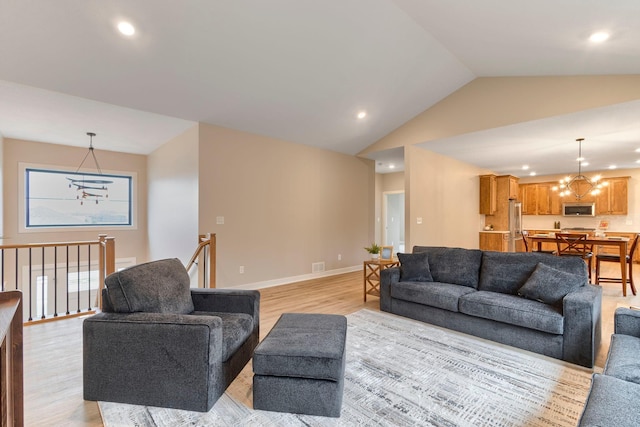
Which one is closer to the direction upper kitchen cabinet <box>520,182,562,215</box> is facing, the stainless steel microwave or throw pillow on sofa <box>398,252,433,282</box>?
the throw pillow on sofa

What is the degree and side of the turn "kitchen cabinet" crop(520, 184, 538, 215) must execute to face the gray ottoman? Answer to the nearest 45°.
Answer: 0° — it already faces it

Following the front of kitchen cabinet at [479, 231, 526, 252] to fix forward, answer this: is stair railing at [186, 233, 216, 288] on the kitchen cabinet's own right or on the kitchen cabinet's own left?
on the kitchen cabinet's own right

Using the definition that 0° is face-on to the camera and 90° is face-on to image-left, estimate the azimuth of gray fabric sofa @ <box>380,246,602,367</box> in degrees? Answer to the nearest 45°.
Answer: approximately 45°

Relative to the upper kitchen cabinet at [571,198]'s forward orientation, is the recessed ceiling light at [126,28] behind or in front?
in front

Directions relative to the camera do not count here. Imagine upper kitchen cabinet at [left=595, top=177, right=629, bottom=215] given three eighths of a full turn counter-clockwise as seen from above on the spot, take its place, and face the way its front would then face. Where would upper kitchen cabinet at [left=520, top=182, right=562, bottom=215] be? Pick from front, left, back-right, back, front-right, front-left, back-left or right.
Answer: back-left

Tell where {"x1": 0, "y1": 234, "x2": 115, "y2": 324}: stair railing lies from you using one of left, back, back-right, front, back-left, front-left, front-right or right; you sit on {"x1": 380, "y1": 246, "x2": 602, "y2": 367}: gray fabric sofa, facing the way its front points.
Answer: front-right

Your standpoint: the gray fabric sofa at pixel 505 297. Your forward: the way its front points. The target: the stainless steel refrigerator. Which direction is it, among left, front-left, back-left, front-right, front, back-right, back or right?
back-right

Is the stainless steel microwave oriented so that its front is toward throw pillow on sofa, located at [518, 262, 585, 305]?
yes

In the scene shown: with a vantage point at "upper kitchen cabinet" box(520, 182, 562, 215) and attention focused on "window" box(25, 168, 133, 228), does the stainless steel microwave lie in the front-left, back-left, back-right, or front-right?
back-left

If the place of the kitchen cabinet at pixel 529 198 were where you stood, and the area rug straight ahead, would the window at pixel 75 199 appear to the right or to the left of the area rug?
right

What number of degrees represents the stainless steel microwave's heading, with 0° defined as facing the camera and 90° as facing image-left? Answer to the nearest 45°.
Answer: approximately 0°

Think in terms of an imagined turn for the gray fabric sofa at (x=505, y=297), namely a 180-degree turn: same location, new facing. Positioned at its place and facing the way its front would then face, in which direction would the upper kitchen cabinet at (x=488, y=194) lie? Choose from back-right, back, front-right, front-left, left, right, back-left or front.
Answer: front-left

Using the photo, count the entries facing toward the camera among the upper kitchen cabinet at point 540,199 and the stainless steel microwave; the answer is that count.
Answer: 2

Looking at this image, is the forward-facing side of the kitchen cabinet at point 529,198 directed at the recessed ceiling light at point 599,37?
yes
